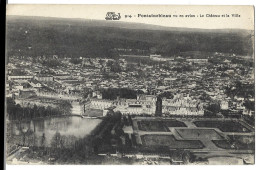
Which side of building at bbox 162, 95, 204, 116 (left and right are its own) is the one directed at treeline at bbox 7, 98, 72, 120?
right

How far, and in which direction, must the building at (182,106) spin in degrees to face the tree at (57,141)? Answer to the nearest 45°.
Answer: approximately 90° to its right

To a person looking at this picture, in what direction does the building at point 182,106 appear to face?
facing the viewer
